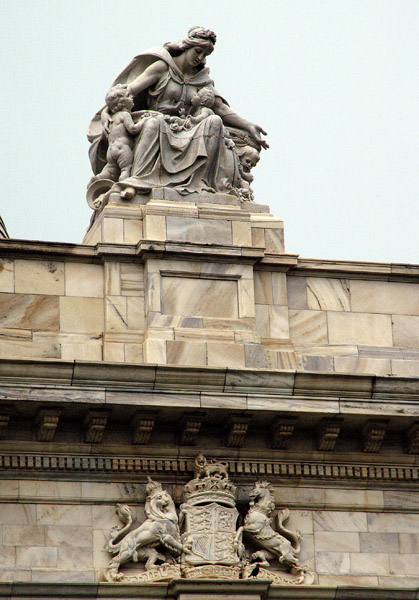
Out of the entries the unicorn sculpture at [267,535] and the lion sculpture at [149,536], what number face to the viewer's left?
1

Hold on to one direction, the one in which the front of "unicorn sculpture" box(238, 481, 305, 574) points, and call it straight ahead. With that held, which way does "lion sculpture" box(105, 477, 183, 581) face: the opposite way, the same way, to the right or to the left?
the opposite way

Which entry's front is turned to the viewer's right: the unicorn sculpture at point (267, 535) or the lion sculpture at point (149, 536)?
the lion sculpture at point (149, 536)

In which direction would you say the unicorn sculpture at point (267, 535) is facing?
to the viewer's left

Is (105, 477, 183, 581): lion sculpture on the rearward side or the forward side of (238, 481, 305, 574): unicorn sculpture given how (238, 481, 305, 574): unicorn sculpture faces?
on the forward side

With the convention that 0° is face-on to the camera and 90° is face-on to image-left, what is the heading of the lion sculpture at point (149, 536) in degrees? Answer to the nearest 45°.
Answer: approximately 270°
